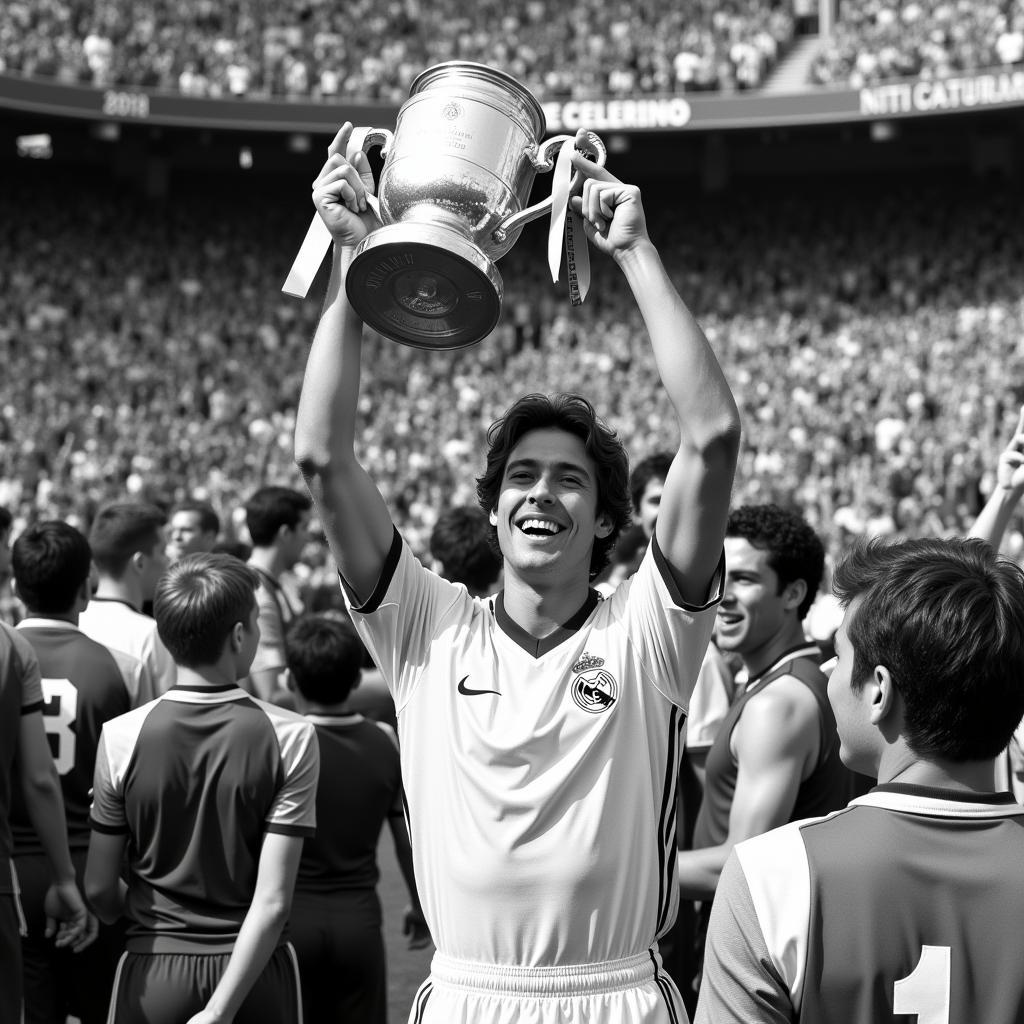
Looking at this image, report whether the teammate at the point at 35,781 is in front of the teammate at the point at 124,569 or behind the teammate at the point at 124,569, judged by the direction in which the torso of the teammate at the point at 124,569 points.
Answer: behind

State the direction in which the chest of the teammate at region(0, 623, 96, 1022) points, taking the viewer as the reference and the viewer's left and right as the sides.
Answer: facing away from the viewer

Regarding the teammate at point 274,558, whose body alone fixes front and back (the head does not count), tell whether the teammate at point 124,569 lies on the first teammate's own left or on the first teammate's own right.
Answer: on the first teammate's own right

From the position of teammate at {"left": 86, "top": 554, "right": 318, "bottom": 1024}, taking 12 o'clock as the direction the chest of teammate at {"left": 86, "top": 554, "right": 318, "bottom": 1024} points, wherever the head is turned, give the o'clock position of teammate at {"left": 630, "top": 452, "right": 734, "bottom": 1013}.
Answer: teammate at {"left": 630, "top": 452, "right": 734, "bottom": 1013} is roughly at 2 o'clock from teammate at {"left": 86, "top": 554, "right": 318, "bottom": 1024}.

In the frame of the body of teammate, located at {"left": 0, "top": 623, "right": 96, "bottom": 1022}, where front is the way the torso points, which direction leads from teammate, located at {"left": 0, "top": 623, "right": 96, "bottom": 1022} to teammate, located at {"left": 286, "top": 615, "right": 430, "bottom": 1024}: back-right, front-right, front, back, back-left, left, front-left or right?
right

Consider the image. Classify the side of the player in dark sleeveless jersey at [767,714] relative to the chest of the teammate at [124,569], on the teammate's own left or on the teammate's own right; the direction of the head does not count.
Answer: on the teammate's own right

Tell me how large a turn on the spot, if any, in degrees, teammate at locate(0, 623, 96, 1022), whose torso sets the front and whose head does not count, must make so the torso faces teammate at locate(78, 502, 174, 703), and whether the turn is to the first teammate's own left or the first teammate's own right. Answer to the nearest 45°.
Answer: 0° — they already face them

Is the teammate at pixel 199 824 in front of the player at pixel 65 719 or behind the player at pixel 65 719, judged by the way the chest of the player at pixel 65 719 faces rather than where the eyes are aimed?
behind

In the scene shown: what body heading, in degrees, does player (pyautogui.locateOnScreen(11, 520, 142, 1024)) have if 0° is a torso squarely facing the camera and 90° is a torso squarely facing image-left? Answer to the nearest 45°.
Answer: approximately 180°
